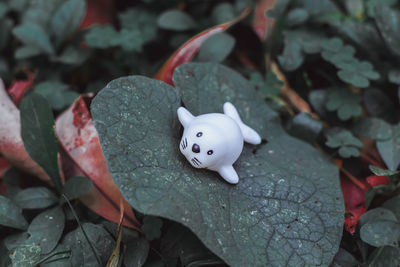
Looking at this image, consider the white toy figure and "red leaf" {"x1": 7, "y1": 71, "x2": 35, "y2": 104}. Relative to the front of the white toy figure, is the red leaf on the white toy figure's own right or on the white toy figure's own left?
on the white toy figure's own right

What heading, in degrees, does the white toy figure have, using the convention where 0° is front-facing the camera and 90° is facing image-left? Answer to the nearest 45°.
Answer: approximately 45°

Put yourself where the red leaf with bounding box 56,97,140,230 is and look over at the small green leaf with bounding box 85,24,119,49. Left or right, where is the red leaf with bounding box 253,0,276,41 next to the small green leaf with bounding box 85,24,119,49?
right

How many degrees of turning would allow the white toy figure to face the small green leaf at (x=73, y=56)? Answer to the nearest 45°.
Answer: approximately 90° to its right

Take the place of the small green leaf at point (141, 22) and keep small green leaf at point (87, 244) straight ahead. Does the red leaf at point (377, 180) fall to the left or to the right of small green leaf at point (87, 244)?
left

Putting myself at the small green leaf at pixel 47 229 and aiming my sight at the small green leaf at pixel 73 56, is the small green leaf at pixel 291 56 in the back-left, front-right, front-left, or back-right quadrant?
front-right

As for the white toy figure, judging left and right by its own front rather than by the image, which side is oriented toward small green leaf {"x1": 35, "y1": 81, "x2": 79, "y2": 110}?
right

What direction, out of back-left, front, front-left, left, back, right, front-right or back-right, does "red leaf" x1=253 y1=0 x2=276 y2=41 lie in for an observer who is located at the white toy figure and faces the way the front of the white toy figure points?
back-right

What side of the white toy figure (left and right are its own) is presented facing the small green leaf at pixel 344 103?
back

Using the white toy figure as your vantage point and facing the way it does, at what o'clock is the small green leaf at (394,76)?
The small green leaf is roughly at 6 o'clock from the white toy figure.

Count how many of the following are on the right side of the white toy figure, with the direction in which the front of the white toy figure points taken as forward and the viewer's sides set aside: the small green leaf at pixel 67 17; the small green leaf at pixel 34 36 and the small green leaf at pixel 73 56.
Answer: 3
